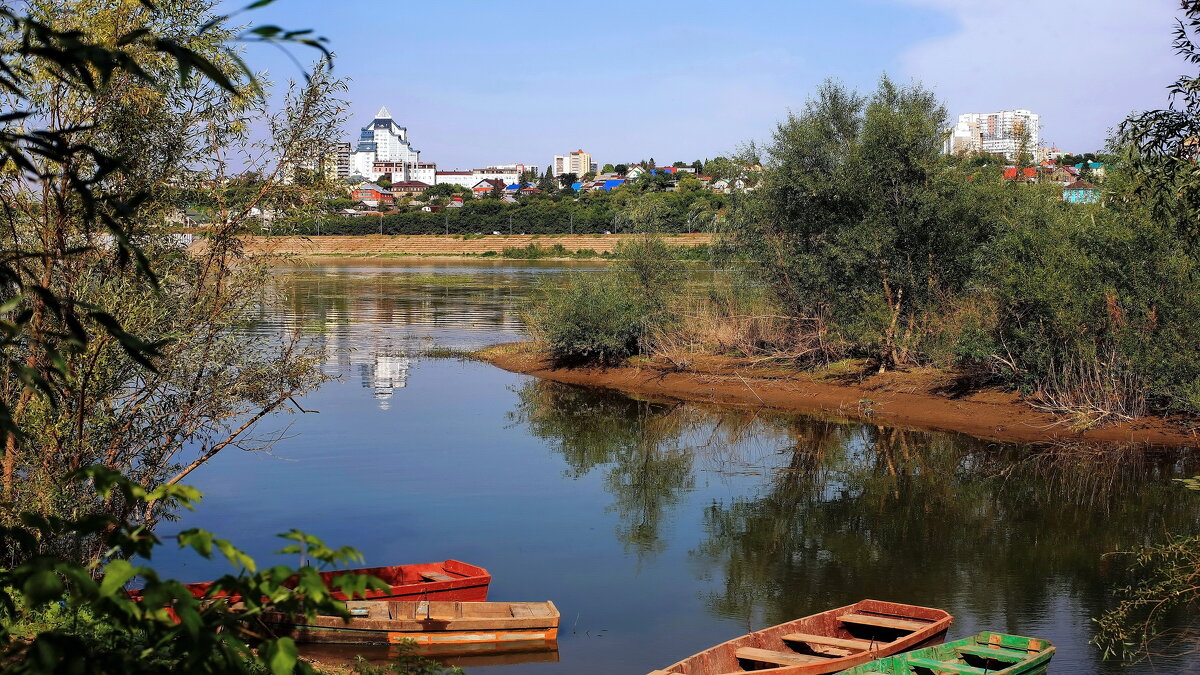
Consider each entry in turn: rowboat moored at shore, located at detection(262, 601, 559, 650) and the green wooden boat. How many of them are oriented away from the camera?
0

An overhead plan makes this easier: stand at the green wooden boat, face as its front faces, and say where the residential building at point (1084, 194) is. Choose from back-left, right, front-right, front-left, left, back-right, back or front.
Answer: back-right

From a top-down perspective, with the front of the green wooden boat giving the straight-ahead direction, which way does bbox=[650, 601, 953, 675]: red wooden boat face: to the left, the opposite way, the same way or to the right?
the same way

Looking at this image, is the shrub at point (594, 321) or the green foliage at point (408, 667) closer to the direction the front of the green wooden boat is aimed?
the green foliage

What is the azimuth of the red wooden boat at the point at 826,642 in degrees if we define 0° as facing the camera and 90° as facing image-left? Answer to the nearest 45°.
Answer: approximately 45°

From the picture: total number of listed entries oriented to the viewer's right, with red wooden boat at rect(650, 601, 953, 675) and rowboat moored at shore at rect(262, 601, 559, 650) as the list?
0

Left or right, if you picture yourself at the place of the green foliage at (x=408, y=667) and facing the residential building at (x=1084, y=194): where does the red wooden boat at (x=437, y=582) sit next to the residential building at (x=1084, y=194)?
left

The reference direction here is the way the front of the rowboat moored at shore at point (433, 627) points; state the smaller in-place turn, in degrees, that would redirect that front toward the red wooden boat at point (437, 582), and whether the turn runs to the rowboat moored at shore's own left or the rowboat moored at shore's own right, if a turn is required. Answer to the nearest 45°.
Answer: approximately 90° to the rowboat moored at shore's own right

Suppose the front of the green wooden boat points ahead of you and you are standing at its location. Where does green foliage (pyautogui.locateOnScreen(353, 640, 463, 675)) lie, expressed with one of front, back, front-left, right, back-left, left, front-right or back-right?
front

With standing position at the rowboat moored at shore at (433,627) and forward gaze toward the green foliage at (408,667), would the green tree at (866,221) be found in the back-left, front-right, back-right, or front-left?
back-left

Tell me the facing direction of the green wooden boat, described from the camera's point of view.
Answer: facing the viewer and to the left of the viewer

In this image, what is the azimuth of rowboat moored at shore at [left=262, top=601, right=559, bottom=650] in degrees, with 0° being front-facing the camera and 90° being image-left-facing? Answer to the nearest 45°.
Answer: approximately 90°
